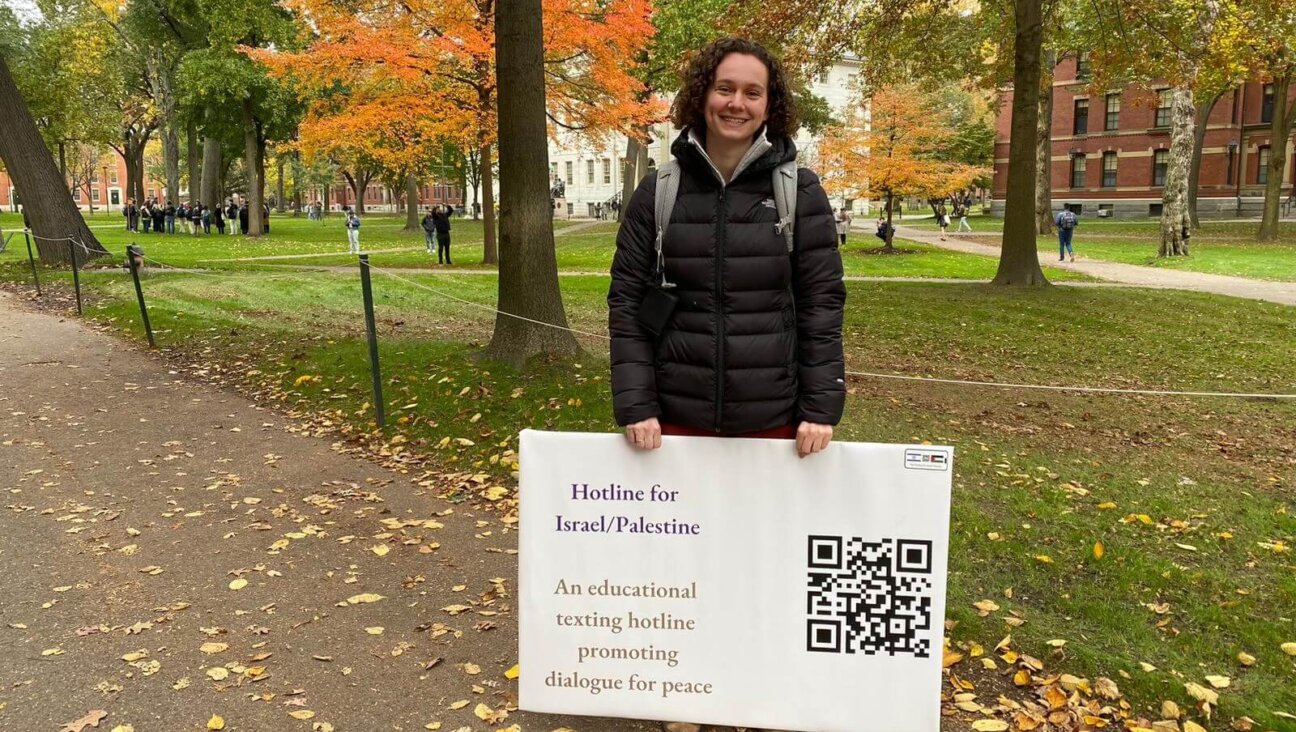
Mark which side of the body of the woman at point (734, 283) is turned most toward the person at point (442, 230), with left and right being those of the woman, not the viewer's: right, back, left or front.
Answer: back

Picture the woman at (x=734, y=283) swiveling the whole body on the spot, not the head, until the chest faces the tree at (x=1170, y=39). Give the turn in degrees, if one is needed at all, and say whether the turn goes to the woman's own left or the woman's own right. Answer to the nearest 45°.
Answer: approximately 135° to the woman's own left

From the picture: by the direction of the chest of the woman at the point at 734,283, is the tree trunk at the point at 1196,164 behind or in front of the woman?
behind

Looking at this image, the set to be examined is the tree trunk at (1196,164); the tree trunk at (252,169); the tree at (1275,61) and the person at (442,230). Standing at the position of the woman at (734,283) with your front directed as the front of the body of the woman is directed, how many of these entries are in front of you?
0

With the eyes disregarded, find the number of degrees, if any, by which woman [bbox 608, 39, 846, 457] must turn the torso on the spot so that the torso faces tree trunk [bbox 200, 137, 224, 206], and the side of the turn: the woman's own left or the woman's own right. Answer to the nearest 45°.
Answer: approximately 135° to the woman's own right

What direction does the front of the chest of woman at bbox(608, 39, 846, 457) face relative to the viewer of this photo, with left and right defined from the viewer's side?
facing the viewer

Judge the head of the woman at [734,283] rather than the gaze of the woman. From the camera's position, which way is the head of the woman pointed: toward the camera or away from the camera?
toward the camera

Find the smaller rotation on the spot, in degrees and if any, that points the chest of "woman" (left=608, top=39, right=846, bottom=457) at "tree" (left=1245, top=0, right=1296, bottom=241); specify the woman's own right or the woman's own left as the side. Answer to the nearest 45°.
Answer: approximately 135° to the woman's own left

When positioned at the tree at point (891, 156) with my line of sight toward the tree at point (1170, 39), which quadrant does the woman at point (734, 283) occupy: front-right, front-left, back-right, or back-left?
front-right

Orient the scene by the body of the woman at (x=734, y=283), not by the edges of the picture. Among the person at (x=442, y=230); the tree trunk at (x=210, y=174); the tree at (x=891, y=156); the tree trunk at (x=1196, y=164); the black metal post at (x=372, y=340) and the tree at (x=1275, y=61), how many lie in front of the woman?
0

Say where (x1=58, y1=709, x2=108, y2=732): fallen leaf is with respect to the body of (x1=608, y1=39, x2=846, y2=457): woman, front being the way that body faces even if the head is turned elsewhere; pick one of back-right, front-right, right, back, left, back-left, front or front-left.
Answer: right

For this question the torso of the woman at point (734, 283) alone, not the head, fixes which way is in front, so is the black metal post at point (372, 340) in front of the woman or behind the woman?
behind

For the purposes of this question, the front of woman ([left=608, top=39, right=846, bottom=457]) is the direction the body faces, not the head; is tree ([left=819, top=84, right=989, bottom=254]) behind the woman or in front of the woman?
behind
